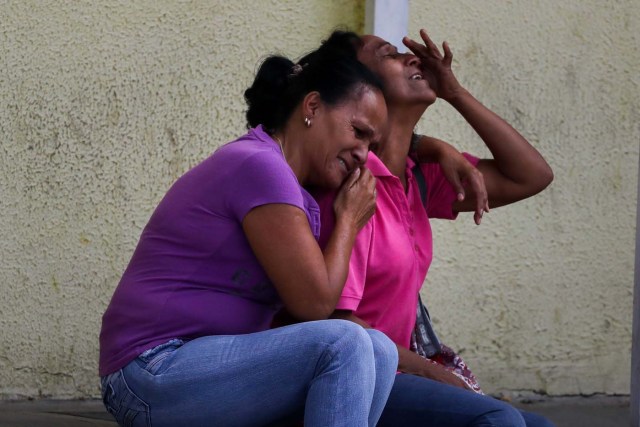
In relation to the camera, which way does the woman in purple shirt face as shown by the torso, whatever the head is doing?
to the viewer's right

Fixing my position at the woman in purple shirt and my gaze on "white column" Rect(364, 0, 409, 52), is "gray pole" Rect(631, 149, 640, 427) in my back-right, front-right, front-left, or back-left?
front-right

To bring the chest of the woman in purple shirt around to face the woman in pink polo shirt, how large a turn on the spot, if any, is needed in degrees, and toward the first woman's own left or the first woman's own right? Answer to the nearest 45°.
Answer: approximately 45° to the first woman's own left

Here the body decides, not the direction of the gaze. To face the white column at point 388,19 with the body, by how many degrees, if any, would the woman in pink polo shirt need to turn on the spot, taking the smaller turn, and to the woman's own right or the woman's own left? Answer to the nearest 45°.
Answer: approximately 135° to the woman's own left

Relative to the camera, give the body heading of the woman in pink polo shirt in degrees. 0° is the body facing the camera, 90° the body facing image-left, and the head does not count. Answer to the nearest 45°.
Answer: approximately 315°

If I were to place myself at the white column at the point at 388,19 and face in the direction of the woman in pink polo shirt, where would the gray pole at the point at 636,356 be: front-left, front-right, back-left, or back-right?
front-left

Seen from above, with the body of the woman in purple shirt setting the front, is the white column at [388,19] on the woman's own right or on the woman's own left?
on the woman's own left

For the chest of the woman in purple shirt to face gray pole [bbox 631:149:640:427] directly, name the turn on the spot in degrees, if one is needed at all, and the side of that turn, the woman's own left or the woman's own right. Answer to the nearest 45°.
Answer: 0° — they already face it

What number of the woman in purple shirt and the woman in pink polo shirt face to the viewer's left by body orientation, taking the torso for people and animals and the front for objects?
0

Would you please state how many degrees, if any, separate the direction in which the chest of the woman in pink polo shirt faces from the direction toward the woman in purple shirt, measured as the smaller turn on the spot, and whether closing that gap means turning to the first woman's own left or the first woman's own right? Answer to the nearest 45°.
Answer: approximately 90° to the first woman's own right
